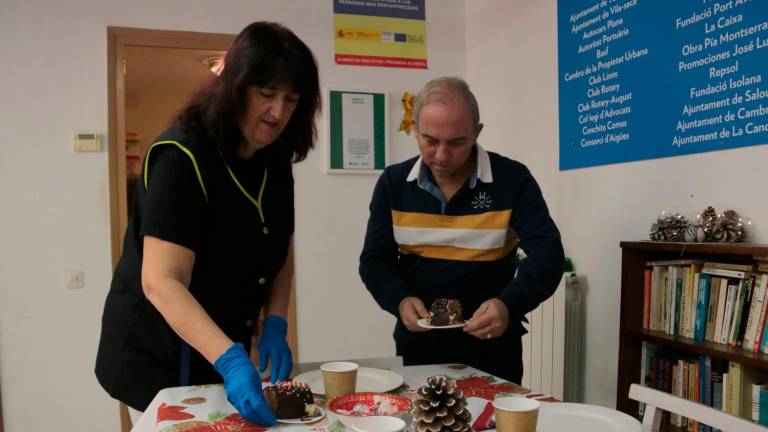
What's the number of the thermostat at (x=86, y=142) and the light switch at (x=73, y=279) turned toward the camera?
2

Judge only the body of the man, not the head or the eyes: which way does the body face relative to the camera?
toward the camera

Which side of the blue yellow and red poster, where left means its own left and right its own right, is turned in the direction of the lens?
front

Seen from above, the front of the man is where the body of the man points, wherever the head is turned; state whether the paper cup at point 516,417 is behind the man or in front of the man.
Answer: in front

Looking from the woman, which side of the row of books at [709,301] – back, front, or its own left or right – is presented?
front

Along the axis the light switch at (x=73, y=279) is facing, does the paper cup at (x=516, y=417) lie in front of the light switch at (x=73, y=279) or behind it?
in front

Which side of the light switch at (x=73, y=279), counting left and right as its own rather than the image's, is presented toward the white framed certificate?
left

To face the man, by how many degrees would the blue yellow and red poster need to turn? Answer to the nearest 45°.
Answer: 0° — it already faces them

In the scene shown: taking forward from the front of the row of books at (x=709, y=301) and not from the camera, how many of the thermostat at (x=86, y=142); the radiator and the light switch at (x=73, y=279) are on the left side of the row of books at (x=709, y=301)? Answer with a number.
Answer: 0

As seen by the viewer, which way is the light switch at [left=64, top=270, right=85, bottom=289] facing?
toward the camera

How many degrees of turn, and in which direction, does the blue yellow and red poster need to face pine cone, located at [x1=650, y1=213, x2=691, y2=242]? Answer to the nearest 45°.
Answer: approximately 45° to its left

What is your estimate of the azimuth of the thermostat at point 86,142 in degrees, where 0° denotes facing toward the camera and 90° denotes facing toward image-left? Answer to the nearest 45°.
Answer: approximately 0°

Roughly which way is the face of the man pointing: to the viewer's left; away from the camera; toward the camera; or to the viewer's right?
toward the camera

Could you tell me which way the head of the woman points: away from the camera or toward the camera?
toward the camera

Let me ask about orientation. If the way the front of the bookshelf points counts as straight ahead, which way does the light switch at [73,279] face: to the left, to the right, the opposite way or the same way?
to the left
